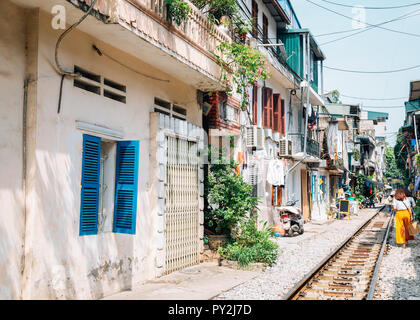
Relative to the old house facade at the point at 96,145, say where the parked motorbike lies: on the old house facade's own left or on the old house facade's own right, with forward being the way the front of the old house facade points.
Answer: on the old house facade's own left

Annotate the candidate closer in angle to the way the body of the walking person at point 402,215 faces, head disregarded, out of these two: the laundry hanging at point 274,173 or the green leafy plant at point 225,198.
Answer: the laundry hanging

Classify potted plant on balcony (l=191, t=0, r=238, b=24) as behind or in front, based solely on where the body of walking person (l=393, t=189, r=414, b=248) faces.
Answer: behind

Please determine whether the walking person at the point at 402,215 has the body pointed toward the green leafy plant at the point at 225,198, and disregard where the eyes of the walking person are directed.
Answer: no

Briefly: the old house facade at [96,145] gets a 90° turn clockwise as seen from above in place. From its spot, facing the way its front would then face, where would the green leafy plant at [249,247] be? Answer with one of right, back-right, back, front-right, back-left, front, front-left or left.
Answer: back

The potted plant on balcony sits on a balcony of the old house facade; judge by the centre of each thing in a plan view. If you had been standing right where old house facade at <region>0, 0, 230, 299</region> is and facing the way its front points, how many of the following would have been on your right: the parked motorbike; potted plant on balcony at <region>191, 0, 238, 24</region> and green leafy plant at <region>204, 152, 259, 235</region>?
0

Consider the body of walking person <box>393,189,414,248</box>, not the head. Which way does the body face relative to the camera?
away from the camera

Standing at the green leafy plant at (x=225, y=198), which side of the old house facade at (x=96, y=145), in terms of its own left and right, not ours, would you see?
left

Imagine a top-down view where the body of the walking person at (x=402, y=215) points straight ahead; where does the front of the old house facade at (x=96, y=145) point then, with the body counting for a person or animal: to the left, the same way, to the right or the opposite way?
to the right

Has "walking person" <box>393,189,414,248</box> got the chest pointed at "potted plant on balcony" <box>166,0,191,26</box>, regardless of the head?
no

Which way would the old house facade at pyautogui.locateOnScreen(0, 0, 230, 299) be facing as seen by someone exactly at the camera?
facing the viewer and to the right of the viewer

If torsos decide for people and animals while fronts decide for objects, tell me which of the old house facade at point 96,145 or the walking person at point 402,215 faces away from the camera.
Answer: the walking person

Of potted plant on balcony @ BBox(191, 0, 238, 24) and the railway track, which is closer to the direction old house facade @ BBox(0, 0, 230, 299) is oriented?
the railway track

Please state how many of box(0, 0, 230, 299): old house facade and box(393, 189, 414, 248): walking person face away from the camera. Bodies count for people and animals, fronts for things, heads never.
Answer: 1

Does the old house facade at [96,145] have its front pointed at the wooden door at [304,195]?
no

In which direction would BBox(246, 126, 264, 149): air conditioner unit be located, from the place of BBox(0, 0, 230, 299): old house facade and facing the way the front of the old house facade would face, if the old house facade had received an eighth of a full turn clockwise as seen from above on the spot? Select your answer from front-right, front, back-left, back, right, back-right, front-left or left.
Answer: back-left

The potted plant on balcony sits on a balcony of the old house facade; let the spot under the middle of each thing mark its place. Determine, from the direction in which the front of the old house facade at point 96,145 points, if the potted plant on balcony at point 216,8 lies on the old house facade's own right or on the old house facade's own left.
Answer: on the old house facade's own left
